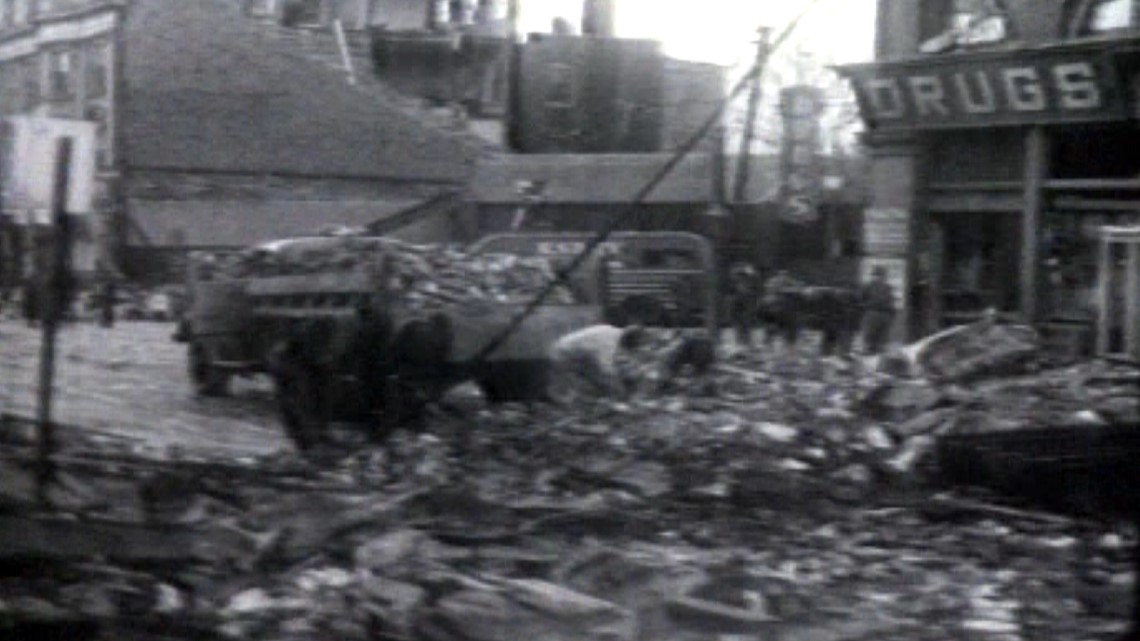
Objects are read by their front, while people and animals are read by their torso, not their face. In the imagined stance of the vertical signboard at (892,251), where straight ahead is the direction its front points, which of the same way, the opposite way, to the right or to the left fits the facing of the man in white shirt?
to the left

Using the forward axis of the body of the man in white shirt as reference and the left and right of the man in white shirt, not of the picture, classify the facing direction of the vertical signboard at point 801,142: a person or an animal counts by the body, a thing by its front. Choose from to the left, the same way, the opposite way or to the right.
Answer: to the right

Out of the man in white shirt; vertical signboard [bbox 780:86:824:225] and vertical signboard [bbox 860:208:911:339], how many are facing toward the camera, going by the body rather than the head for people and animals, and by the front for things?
2

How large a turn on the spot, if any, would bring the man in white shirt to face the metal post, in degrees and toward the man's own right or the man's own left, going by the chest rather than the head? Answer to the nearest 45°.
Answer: approximately 135° to the man's own right

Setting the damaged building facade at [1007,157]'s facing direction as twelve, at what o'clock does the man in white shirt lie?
The man in white shirt is roughly at 12 o'clock from the damaged building facade.

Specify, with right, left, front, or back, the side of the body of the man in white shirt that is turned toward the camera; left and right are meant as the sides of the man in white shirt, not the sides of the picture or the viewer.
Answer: right
